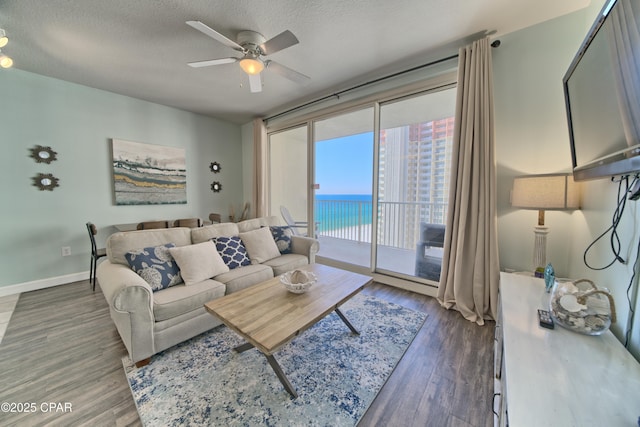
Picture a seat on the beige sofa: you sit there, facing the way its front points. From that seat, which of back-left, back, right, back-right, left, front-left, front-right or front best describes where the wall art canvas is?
back-left

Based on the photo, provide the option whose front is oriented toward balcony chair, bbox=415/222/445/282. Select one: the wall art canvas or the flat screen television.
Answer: the wall art canvas

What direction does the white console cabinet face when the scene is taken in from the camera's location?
facing to the left of the viewer

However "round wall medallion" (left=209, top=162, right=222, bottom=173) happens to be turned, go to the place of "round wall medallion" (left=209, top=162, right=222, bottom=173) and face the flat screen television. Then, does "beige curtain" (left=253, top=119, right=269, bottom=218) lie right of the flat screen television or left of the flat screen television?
left

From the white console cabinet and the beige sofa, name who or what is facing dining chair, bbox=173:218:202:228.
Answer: the white console cabinet

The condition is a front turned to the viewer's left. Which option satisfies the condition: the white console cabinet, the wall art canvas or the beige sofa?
the white console cabinet

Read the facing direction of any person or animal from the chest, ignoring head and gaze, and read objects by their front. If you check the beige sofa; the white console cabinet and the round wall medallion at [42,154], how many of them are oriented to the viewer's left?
1

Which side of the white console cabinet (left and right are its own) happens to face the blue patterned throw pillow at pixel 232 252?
front

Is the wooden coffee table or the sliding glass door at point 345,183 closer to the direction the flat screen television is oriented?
the wooden coffee table

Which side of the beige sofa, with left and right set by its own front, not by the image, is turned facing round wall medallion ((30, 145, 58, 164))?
back

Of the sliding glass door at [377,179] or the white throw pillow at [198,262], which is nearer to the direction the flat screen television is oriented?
the white throw pillow

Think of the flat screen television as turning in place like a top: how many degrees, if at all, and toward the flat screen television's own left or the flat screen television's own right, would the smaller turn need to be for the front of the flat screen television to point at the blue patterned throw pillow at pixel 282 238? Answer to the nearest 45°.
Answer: approximately 45° to the flat screen television's own right

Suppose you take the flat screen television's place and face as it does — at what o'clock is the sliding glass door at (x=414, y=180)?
The sliding glass door is roughly at 3 o'clock from the flat screen television.

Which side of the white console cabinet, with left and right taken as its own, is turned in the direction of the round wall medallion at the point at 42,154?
front
